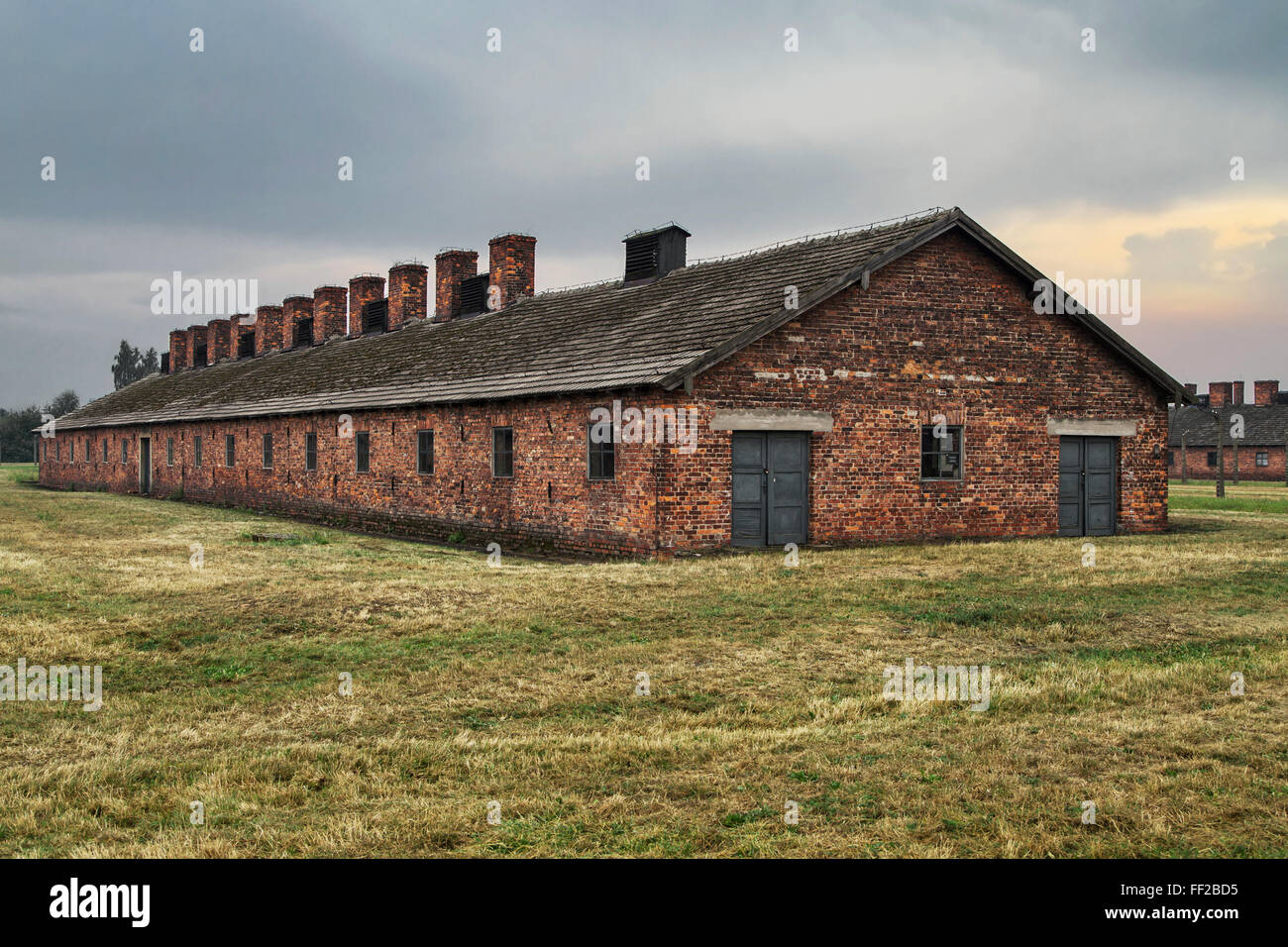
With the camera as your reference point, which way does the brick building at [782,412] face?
facing the viewer and to the right of the viewer
